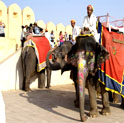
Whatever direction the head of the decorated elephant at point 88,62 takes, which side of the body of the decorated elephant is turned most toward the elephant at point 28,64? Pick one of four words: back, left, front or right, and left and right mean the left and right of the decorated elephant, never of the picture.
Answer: right

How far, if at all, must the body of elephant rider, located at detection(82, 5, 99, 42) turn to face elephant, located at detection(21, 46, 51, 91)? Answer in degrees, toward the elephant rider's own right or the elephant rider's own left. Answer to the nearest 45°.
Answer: approximately 90° to the elephant rider's own right

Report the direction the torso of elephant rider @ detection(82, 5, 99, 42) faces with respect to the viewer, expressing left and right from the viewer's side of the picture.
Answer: facing the viewer and to the left of the viewer
